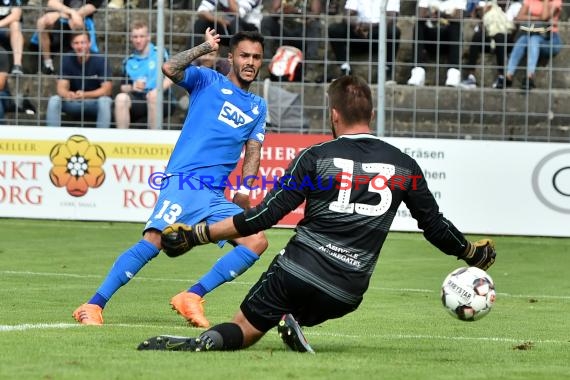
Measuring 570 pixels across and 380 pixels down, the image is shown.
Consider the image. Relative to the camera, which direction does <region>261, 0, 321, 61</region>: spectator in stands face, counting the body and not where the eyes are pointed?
toward the camera

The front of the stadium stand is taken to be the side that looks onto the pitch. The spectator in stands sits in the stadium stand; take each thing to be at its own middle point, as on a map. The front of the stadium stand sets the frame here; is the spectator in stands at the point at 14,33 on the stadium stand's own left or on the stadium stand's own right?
on the stadium stand's own right

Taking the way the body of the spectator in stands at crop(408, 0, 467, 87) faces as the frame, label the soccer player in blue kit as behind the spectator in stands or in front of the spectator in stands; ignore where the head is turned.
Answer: in front

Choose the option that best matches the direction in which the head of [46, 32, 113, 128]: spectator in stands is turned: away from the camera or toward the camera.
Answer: toward the camera

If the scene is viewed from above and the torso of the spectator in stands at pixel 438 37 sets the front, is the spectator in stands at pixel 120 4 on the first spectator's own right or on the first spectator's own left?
on the first spectator's own right

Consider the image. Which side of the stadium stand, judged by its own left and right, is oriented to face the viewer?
front

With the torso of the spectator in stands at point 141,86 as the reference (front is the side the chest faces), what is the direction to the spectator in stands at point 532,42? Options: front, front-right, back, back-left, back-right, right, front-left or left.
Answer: left

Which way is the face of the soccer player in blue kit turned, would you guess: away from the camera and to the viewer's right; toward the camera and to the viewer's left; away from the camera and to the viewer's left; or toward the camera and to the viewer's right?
toward the camera and to the viewer's right

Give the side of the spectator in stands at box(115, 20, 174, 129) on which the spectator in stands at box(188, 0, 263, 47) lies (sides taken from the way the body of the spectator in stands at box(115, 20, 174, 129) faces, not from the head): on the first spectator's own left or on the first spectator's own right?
on the first spectator's own left

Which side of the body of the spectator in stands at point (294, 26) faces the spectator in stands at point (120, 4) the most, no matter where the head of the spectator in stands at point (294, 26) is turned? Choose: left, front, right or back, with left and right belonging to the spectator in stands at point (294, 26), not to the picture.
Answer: right

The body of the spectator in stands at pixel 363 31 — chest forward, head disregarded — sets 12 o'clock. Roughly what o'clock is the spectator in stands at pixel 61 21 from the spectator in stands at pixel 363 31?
the spectator in stands at pixel 61 21 is roughly at 3 o'clock from the spectator in stands at pixel 363 31.

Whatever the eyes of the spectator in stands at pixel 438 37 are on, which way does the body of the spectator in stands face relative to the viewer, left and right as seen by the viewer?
facing the viewer

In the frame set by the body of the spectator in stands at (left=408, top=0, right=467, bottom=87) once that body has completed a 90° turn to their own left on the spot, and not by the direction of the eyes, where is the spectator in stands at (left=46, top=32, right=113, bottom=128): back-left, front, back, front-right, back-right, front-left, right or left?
back

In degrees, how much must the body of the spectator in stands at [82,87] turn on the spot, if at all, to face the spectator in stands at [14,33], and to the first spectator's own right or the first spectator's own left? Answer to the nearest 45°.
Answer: approximately 135° to the first spectator's own right

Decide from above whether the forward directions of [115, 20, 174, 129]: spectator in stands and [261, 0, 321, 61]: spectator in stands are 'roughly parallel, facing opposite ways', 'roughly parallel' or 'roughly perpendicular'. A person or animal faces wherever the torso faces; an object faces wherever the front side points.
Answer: roughly parallel
